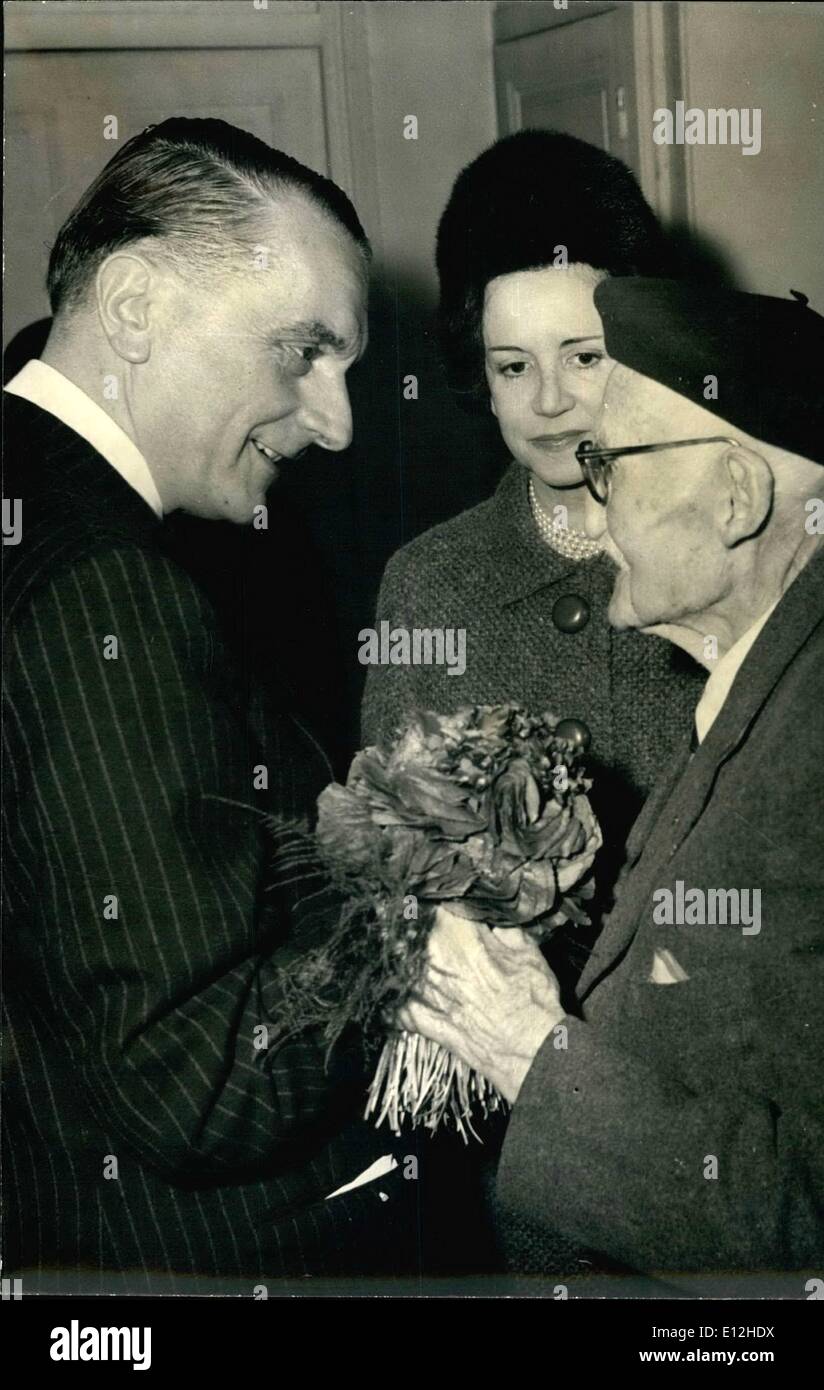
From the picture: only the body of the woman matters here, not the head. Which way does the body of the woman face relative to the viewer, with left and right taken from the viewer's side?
facing the viewer

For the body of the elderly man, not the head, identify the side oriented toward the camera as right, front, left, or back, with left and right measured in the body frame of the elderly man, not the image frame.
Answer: left

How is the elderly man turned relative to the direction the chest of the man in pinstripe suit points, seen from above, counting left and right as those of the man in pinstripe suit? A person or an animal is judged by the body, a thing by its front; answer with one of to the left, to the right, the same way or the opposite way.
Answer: the opposite way

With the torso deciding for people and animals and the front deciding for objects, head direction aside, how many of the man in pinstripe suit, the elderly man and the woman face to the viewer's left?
1

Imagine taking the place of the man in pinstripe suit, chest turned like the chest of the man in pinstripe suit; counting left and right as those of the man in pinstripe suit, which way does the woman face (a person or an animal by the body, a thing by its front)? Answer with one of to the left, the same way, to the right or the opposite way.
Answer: to the right

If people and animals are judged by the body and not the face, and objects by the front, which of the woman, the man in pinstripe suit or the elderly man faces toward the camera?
the woman

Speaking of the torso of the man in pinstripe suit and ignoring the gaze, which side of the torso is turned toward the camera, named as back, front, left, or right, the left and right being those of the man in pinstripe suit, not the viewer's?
right

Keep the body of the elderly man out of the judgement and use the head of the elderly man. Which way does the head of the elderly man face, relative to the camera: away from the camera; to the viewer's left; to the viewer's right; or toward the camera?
to the viewer's left

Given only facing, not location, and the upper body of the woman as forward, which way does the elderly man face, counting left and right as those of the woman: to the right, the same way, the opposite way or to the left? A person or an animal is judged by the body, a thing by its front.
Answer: to the right
